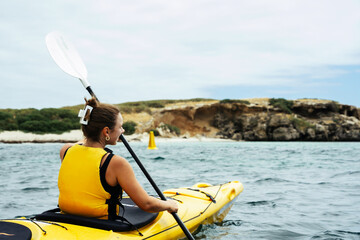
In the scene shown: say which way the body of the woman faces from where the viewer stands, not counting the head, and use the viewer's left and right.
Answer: facing away from the viewer and to the right of the viewer

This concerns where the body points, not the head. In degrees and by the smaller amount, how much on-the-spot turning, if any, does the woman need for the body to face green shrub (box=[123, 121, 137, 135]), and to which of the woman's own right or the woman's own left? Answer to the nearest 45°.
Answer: approximately 45° to the woman's own left

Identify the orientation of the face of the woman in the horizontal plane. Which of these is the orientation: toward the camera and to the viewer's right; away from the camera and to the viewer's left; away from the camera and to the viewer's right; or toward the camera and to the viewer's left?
away from the camera and to the viewer's right
